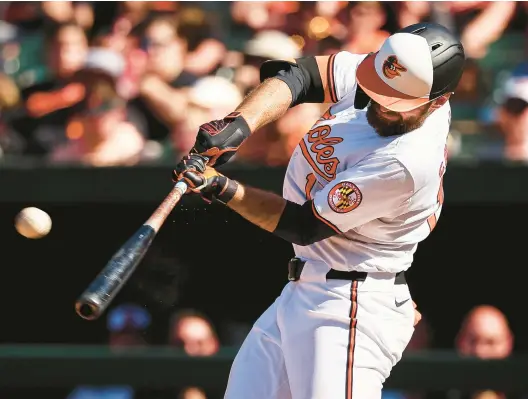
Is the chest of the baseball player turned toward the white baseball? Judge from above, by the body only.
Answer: yes

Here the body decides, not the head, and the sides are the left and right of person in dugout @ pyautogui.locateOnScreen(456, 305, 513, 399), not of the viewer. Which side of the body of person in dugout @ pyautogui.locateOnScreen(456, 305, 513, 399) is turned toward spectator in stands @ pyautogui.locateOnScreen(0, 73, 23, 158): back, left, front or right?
right

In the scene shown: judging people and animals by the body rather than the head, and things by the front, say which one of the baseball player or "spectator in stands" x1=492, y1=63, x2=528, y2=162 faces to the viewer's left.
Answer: the baseball player

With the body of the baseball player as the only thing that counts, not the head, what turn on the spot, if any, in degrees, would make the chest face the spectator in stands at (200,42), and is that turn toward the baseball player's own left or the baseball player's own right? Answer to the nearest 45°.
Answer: approximately 90° to the baseball player's own right

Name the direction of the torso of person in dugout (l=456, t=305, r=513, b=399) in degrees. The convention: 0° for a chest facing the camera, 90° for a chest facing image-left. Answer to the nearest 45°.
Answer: approximately 0°

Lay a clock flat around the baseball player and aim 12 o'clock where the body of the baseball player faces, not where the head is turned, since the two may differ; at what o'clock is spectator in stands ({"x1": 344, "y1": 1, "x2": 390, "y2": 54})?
The spectator in stands is roughly at 3 o'clock from the baseball player.

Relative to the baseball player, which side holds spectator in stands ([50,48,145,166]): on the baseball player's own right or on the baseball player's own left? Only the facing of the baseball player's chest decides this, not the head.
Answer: on the baseball player's own right
